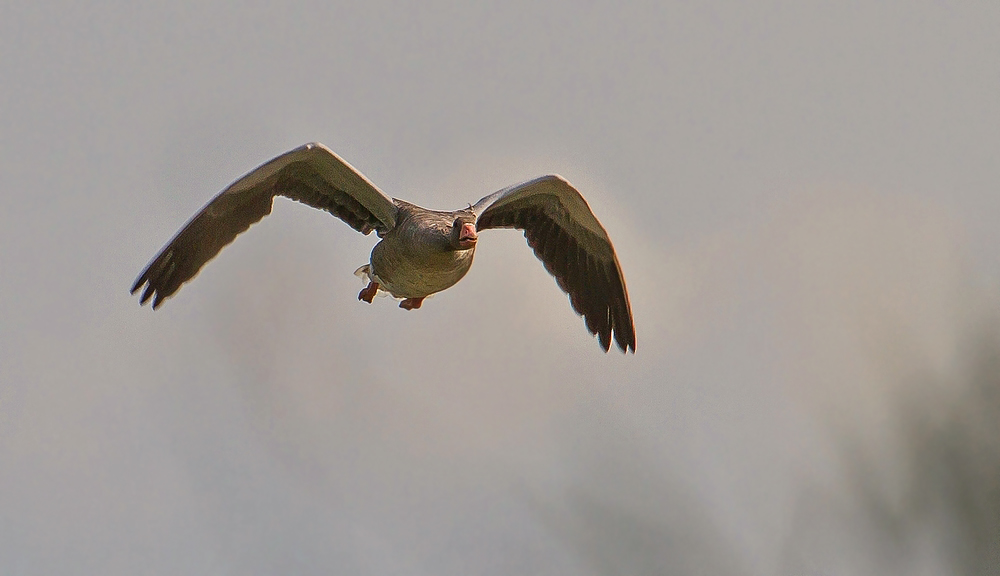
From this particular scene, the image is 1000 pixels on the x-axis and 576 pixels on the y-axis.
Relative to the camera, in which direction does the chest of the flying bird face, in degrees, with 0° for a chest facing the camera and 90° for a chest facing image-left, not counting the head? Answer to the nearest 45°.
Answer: approximately 315°
